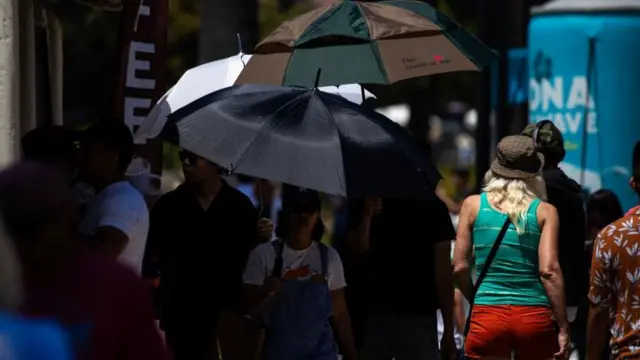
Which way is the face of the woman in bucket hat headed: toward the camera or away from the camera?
away from the camera

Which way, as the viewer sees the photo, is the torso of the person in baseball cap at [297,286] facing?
toward the camera

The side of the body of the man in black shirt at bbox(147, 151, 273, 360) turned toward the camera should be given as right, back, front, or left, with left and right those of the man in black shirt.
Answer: front

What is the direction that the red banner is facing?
toward the camera
